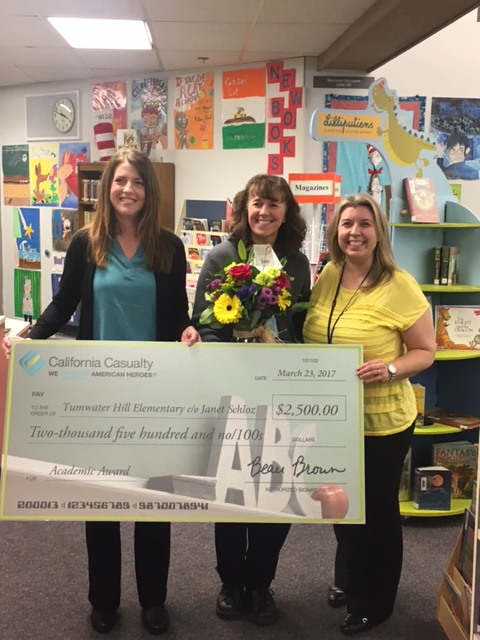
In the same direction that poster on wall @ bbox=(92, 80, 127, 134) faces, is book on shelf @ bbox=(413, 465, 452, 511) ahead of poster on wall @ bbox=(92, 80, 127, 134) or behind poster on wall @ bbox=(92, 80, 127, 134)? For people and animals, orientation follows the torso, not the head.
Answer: ahead

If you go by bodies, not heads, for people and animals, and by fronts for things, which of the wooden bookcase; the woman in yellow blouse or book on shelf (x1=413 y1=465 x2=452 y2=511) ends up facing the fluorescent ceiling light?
the wooden bookcase

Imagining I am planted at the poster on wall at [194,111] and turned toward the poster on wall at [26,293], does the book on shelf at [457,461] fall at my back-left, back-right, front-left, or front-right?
back-left

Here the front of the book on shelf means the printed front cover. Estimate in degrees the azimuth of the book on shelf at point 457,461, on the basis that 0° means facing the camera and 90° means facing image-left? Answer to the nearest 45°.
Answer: approximately 0°

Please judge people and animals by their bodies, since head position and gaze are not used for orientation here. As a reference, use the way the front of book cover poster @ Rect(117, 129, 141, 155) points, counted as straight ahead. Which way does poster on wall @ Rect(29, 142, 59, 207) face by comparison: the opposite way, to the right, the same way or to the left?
the same way

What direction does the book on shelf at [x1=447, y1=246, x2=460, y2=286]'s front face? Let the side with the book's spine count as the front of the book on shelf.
toward the camera

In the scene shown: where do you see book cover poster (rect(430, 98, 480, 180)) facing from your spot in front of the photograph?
facing the viewer

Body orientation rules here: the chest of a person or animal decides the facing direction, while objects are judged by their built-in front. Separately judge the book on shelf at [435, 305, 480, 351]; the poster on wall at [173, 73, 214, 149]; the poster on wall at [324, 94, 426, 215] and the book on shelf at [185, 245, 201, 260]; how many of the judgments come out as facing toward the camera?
4

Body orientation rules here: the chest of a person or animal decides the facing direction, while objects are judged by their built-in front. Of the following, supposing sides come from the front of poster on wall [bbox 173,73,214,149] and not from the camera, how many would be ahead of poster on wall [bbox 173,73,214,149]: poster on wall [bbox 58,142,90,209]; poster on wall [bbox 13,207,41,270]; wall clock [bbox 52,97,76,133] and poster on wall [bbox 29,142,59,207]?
0

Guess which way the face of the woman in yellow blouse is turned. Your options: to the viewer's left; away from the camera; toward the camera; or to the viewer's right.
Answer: toward the camera

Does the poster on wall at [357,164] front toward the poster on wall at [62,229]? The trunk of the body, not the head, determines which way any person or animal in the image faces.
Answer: no

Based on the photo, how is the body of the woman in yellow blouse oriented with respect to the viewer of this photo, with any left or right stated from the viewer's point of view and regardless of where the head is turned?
facing the viewer and to the left of the viewer

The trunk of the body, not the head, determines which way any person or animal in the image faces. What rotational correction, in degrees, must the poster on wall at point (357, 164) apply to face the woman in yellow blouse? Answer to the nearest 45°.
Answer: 0° — it already faces them

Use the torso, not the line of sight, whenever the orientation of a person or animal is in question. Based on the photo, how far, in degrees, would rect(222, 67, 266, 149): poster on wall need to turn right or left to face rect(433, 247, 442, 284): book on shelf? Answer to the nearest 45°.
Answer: approximately 45° to its left

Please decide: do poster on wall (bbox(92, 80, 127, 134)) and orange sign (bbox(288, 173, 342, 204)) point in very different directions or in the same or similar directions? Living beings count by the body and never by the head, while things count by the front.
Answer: same or similar directions
